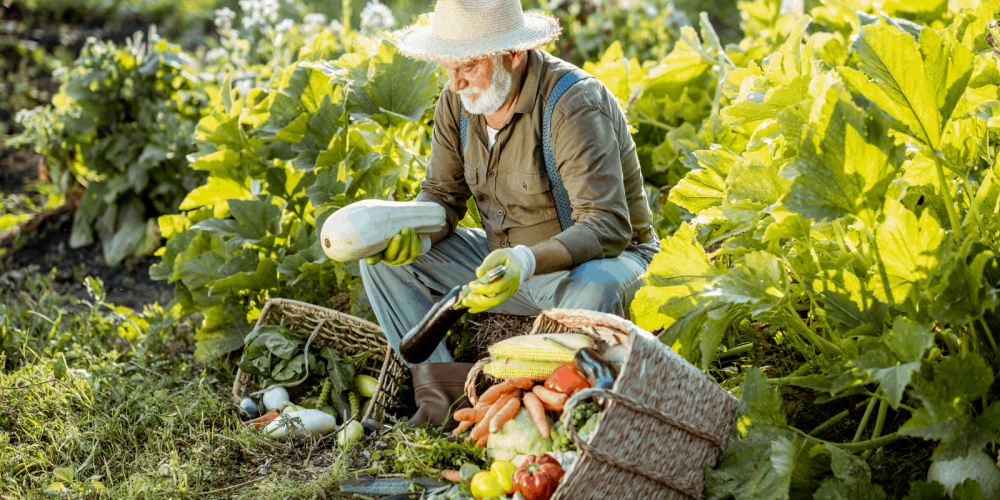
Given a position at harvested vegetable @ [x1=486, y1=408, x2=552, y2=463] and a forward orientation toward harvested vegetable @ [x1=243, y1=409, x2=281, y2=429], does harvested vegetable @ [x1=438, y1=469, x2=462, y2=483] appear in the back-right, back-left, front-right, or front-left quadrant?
front-left

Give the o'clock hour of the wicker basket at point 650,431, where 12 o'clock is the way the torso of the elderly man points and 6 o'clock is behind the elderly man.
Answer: The wicker basket is roughly at 10 o'clock from the elderly man.

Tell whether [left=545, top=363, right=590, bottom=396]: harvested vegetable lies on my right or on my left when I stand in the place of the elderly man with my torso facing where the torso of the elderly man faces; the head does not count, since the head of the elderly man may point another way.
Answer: on my left

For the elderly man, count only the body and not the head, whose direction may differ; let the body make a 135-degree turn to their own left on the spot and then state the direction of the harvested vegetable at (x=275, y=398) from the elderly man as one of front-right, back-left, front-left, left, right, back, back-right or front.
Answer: back

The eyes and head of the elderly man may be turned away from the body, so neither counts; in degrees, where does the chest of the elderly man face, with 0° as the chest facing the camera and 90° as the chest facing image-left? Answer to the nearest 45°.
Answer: approximately 45°

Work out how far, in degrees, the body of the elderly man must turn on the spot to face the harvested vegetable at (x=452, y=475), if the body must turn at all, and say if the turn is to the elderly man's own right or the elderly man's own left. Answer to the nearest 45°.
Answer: approximately 45° to the elderly man's own left

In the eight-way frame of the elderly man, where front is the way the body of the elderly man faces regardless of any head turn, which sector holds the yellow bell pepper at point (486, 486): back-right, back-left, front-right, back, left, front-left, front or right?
front-left
